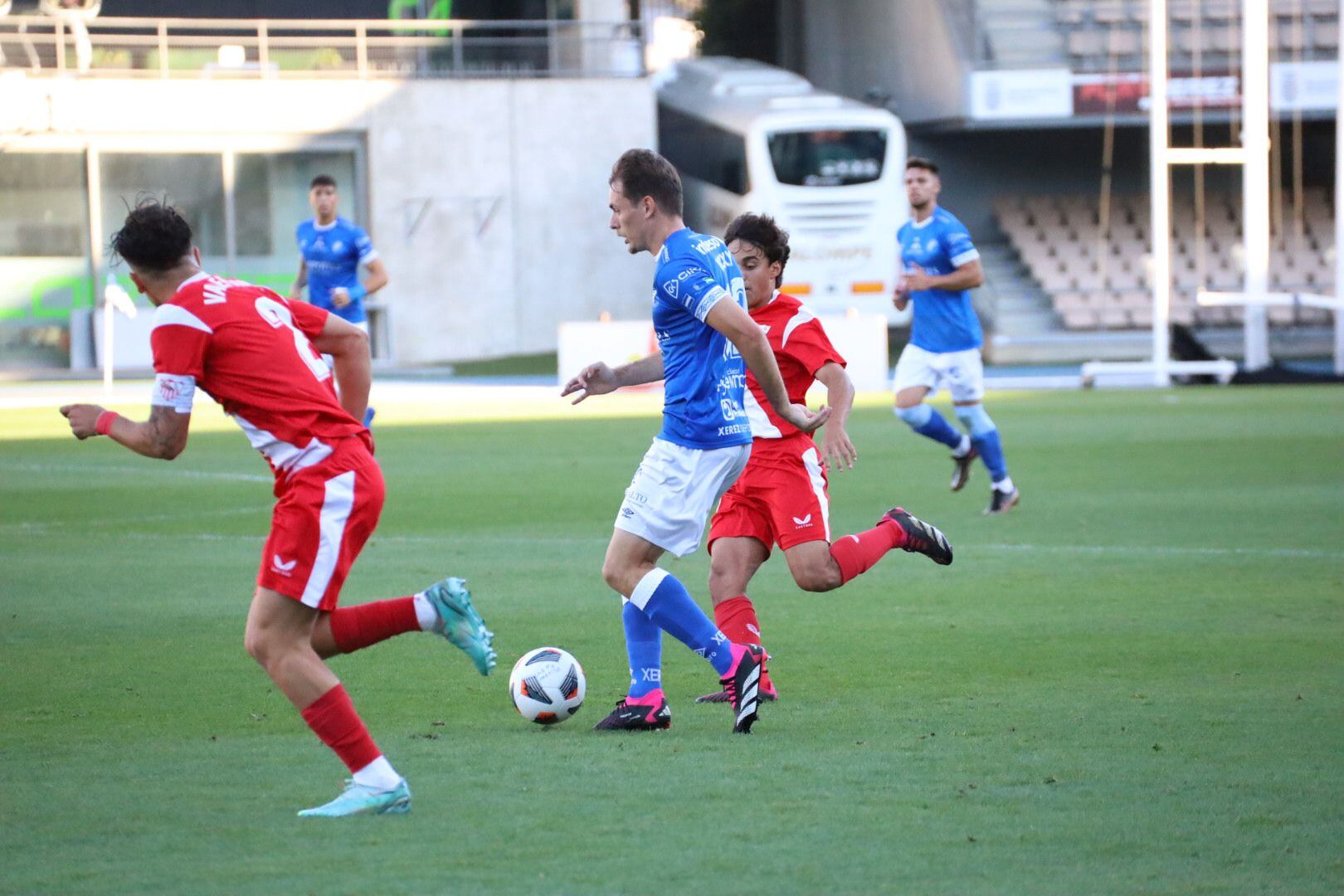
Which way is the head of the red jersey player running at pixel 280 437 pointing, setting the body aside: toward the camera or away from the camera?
away from the camera

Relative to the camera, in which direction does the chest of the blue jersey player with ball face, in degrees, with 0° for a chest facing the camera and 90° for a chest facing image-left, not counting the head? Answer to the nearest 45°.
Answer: approximately 90°

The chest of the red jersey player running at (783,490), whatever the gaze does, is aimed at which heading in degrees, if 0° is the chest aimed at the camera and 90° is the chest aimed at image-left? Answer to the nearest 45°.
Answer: approximately 45°

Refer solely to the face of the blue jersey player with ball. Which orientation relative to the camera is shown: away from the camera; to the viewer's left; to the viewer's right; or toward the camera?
to the viewer's left

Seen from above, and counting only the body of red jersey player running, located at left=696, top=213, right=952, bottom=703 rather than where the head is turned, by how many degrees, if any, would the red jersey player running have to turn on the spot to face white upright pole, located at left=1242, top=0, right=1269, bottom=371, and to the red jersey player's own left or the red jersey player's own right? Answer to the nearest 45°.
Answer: approximately 135° to the red jersey player's own right

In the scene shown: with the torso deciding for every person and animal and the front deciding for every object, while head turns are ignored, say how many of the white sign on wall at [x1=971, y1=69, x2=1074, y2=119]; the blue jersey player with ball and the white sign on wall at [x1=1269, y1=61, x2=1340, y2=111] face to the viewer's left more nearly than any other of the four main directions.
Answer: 1
